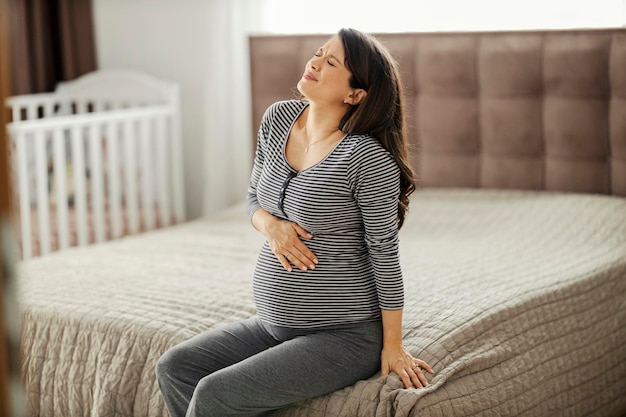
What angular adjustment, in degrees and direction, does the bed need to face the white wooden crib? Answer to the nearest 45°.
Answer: approximately 90° to its right

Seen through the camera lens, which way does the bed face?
facing the viewer and to the left of the viewer
